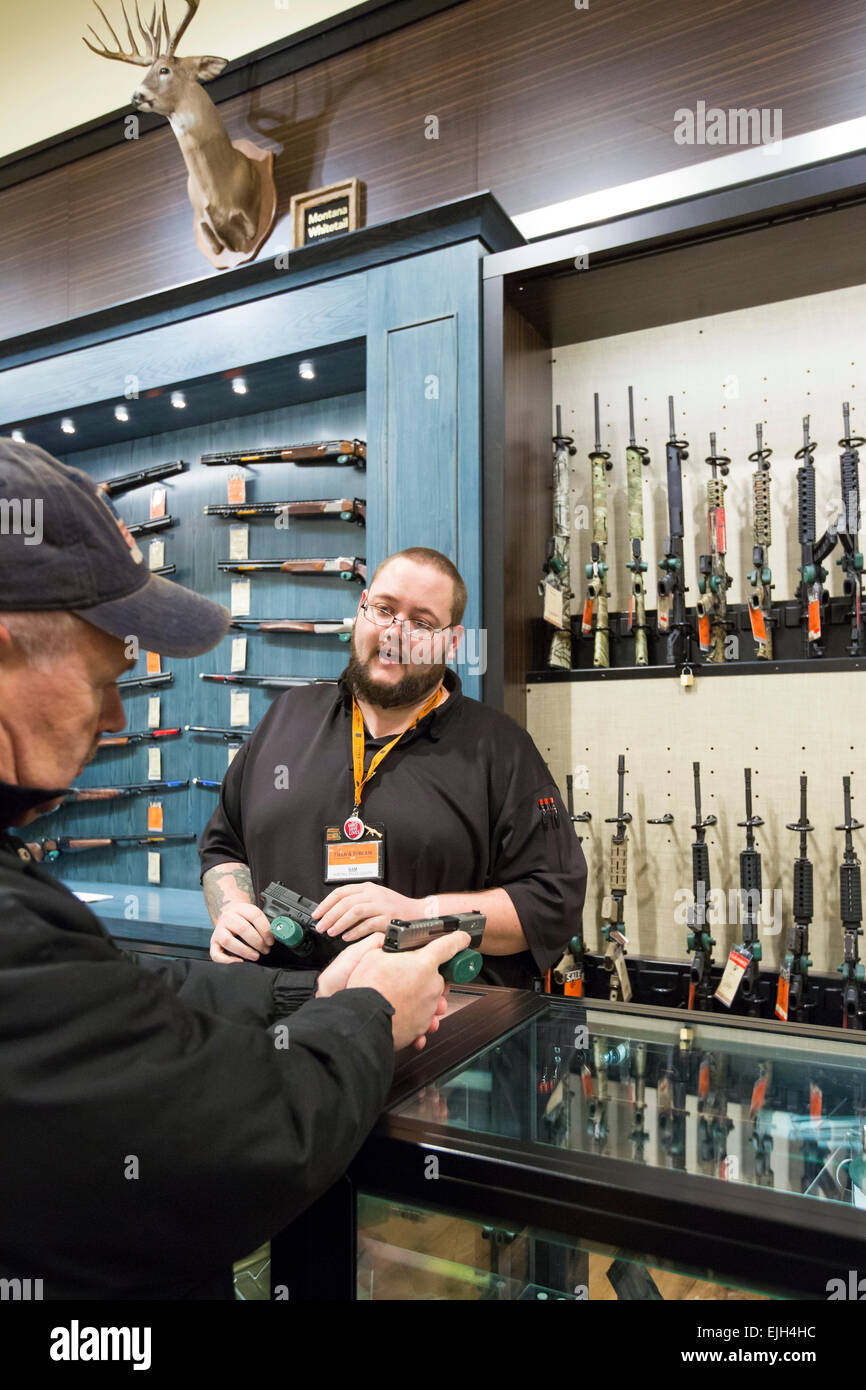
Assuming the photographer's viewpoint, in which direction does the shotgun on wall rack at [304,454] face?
facing to the left of the viewer

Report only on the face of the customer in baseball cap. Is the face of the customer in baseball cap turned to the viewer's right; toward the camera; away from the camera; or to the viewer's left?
to the viewer's right

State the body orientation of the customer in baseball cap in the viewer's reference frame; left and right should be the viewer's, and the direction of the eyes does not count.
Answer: facing to the right of the viewer

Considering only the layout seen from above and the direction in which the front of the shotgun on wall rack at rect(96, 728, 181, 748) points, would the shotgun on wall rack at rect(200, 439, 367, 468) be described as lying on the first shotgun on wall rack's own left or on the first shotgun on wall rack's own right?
on the first shotgun on wall rack's own right

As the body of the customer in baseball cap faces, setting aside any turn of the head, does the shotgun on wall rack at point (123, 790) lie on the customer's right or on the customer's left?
on the customer's left

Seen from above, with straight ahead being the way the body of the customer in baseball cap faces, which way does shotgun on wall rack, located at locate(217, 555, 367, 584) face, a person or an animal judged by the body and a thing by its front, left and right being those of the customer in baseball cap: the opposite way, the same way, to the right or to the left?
the opposite way
